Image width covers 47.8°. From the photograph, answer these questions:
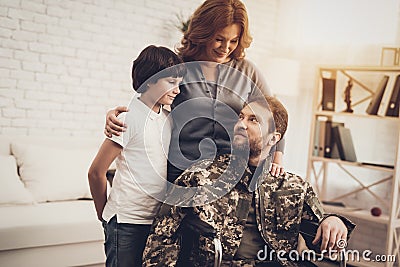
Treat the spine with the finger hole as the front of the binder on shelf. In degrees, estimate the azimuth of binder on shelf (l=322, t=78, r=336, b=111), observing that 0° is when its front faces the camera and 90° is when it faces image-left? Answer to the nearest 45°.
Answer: approximately 0°

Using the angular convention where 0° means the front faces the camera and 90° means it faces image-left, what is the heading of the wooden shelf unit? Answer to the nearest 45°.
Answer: approximately 45°

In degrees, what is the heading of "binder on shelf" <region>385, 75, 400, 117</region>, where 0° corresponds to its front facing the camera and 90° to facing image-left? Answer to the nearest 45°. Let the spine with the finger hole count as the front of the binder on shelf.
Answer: approximately 0°

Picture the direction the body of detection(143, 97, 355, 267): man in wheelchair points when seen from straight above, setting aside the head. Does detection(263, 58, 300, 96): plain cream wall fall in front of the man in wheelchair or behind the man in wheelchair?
behind

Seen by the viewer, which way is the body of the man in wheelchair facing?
toward the camera

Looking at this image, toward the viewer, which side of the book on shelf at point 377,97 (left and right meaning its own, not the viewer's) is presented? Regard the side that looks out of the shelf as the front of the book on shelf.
front
